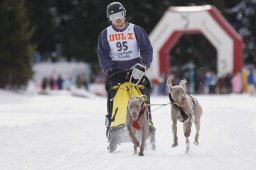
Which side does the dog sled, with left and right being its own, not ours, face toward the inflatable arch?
back

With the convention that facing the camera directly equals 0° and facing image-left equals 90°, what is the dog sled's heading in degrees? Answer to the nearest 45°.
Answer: approximately 0°

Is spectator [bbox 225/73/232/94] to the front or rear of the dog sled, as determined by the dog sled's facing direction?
to the rear

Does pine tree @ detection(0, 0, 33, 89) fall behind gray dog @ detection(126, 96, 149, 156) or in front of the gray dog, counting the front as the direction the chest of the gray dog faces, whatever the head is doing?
behind

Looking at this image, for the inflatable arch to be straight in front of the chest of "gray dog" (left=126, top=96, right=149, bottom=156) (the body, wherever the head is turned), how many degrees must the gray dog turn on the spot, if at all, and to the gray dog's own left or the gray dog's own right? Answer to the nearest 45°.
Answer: approximately 180°

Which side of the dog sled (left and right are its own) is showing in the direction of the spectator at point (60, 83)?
back
